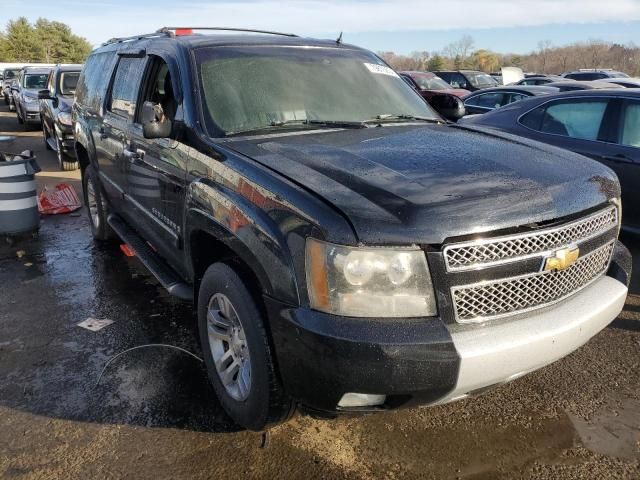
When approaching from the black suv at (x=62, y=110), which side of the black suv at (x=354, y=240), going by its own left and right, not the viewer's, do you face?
back

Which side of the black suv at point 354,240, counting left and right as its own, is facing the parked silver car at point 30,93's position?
back

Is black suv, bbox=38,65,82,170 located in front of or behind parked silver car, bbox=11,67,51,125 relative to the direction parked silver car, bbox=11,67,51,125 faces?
in front

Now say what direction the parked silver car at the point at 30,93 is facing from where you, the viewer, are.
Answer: facing the viewer and to the right of the viewer

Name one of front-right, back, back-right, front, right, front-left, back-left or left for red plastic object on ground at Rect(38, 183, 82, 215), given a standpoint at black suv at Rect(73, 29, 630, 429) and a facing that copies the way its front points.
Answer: back

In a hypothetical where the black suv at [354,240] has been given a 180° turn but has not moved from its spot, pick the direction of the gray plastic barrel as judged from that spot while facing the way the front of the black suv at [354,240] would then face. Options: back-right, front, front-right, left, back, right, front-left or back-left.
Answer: front

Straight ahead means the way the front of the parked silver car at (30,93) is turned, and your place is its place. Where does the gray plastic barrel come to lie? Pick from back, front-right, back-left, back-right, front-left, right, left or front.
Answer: front-right

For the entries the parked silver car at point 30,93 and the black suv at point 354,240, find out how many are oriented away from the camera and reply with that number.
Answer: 0

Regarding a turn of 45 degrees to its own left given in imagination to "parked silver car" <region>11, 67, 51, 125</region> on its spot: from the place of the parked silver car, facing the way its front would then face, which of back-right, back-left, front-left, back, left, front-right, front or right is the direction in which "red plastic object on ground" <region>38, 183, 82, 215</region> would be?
right
